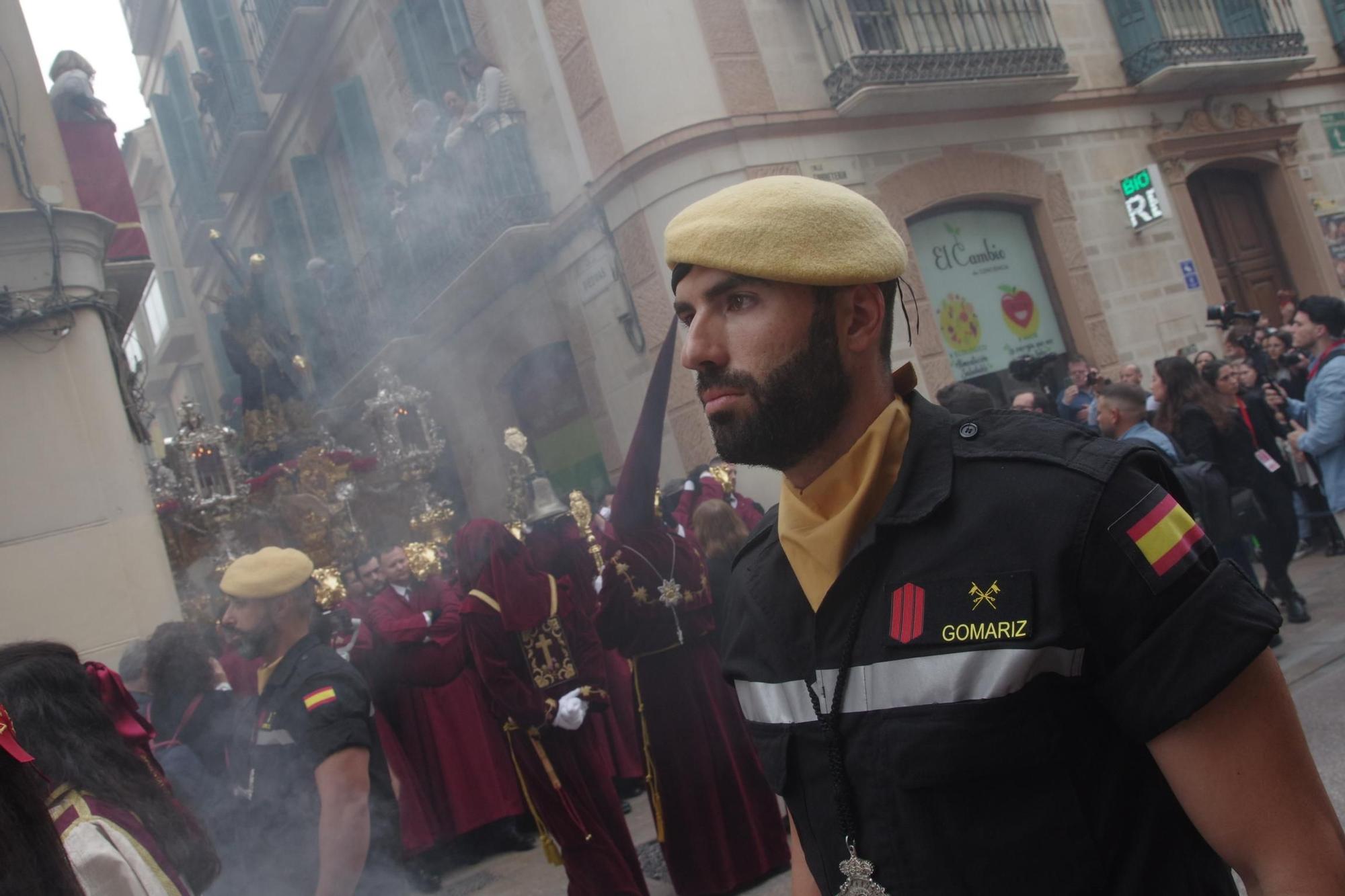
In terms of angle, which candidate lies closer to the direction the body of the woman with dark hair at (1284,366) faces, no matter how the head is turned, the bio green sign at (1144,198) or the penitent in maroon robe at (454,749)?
the penitent in maroon robe

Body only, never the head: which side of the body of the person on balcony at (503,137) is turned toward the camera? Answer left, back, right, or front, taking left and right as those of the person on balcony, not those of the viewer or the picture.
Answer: left

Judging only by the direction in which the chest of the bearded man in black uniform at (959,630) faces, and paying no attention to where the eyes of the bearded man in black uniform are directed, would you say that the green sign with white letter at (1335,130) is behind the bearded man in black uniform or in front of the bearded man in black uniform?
behind

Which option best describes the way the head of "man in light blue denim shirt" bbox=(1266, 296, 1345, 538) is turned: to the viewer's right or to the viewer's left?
to the viewer's left

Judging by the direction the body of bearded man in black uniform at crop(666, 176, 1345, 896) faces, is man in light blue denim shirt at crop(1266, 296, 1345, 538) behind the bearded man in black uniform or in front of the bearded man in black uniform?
behind

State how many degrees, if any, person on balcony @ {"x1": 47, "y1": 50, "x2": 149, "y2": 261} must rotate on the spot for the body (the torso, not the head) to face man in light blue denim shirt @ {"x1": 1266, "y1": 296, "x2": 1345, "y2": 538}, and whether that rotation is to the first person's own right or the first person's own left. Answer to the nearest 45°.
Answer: approximately 45° to the first person's own right

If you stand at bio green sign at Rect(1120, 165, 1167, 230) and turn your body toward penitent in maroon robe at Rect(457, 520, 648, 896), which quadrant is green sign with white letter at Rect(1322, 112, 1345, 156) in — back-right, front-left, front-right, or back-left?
back-left

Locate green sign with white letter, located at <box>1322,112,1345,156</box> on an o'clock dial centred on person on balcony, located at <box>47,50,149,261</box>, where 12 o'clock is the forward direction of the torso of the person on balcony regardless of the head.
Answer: The green sign with white letter is roughly at 12 o'clock from the person on balcony.

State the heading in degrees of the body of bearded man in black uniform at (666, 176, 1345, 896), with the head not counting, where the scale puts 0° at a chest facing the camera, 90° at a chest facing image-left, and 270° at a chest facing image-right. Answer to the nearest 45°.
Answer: approximately 45°

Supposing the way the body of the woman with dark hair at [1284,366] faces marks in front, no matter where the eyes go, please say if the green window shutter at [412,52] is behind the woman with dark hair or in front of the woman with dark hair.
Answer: in front

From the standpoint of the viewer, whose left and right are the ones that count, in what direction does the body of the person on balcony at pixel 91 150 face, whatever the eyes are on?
facing to the right of the viewer

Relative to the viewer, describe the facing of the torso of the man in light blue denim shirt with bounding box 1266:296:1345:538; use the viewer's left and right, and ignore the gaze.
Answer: facing to the left of the viewer
